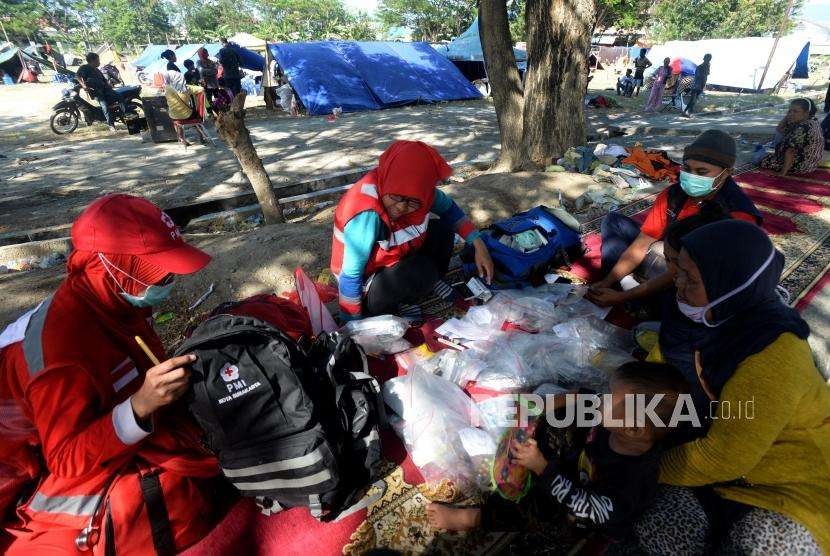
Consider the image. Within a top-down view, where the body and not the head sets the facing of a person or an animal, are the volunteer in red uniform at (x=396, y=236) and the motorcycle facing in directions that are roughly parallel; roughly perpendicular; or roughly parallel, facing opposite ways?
roughly perpendicular

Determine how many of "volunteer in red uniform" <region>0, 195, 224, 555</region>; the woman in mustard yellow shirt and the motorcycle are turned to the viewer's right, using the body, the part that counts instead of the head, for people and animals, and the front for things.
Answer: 1

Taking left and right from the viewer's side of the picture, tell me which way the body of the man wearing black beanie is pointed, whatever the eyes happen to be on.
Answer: facing the viewer and to the left of the viewer

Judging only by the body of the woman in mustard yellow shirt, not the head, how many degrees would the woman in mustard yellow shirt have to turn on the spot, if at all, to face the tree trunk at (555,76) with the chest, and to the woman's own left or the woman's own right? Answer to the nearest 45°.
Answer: approximately 45° to the woman's own right

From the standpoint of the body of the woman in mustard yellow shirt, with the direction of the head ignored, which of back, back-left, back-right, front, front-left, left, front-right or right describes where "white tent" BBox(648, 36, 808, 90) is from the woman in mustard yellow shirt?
right

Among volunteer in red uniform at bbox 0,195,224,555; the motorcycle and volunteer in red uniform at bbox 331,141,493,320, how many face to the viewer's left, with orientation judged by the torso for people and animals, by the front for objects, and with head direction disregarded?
1

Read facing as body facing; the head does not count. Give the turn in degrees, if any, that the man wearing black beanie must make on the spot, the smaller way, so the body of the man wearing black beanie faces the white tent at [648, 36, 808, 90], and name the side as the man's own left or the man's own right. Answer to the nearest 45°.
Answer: approximately 135° to the man's own right

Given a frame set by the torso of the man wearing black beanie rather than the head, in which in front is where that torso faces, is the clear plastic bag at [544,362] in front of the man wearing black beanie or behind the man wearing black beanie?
in front

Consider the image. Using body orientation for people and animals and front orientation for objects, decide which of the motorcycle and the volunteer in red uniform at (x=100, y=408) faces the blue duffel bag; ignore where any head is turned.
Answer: the volunteer in red uniform

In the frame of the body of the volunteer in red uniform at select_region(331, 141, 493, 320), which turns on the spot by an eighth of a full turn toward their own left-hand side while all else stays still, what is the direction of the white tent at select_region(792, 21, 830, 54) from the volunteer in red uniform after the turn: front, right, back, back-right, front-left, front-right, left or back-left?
front-left

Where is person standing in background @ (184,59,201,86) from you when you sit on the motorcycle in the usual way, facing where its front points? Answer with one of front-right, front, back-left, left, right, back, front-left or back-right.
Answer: back

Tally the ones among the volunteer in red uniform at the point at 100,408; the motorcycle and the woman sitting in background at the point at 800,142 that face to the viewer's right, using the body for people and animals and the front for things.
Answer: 1

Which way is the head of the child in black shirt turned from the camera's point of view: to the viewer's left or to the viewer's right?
to the viewer's left

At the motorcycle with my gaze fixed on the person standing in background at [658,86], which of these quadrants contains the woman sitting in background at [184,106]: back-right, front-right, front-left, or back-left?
front-right

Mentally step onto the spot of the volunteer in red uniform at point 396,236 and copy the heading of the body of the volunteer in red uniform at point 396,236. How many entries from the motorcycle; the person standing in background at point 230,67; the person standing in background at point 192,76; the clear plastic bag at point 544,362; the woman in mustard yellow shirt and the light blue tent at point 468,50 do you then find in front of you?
2

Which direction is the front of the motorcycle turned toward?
to the viewer's left

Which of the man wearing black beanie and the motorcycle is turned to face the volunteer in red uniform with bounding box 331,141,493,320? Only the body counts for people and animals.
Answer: the man wearing black beanie
